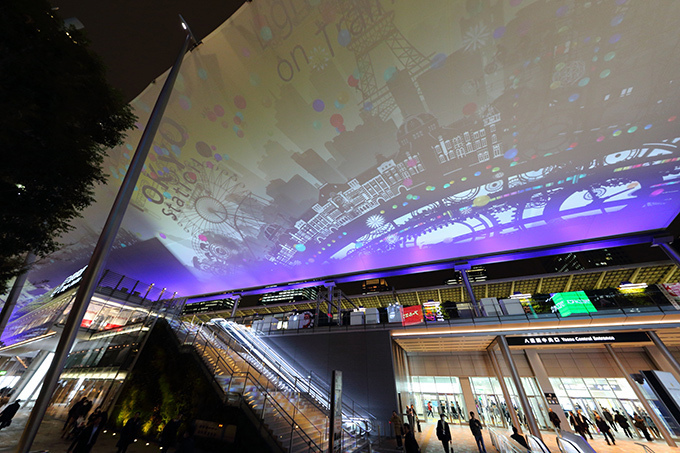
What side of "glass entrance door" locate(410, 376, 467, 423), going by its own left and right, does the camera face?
front

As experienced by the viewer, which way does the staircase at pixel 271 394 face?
facing the viewer and to the right of the viewer

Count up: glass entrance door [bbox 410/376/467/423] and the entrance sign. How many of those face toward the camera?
2

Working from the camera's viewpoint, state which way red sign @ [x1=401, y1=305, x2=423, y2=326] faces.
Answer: facing the viewer

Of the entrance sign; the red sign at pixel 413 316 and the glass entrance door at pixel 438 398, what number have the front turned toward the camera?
3

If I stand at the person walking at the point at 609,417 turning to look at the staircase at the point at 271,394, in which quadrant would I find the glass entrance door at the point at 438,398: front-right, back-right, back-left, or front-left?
front-right

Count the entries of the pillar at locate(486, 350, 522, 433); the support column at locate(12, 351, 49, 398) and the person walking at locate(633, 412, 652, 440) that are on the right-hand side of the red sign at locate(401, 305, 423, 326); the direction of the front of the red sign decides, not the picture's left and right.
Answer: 1

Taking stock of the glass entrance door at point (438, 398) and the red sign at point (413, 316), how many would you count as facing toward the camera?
2

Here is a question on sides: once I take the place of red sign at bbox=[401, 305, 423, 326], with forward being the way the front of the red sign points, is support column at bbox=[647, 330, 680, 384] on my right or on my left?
on my left

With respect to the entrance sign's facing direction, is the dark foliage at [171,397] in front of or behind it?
in front

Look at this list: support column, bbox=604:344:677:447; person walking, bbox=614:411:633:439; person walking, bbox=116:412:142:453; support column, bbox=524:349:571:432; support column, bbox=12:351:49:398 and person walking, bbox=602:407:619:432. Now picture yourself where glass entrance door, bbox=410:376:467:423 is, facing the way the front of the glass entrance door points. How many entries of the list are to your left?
4

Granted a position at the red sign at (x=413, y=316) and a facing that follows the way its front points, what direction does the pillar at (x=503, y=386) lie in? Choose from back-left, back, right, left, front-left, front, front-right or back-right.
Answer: back-left

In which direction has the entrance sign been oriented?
toward the camera
